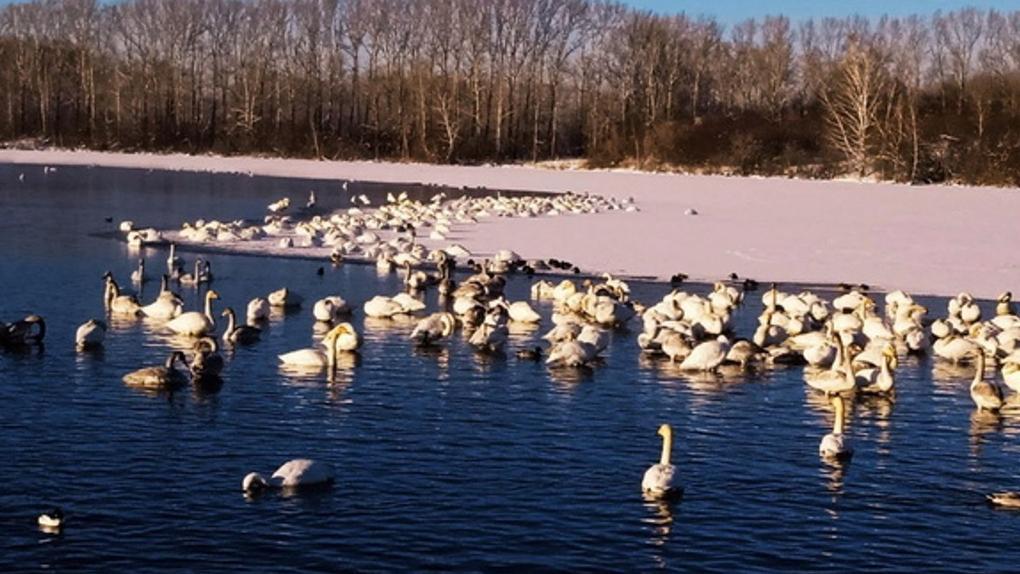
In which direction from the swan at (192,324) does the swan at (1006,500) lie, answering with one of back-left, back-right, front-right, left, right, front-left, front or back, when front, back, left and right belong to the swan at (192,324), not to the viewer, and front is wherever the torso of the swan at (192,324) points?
front-right

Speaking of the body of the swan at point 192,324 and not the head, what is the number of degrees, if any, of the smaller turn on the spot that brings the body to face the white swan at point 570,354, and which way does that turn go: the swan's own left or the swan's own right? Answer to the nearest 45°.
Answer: approximately 45° to the swan's own right

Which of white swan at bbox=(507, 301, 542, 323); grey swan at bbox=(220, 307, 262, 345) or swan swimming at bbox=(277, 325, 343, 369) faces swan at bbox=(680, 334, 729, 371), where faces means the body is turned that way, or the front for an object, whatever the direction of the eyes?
the swan swimming

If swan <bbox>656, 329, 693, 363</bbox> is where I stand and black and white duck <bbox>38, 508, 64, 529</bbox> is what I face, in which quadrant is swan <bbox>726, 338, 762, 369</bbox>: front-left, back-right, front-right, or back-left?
back-left

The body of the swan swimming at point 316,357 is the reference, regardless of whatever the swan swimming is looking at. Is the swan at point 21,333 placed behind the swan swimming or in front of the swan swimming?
behind

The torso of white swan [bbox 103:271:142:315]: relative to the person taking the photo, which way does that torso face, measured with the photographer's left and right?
facing to the left of the viewer

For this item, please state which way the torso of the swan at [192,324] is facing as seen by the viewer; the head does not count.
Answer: to the viewer's right

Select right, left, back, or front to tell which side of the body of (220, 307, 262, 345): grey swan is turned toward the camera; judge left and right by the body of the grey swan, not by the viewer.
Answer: left

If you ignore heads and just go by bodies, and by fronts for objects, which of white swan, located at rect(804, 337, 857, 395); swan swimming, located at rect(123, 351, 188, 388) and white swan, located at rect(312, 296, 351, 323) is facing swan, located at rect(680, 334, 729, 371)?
the swan swimming

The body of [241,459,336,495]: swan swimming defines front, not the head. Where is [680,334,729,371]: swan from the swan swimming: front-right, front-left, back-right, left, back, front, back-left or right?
back-right

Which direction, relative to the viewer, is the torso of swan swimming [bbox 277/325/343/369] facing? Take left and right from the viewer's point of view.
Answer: facing to the right of the viewer

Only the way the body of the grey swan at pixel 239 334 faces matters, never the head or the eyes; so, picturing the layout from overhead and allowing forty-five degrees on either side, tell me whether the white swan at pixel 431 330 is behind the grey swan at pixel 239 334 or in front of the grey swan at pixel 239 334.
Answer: behind
